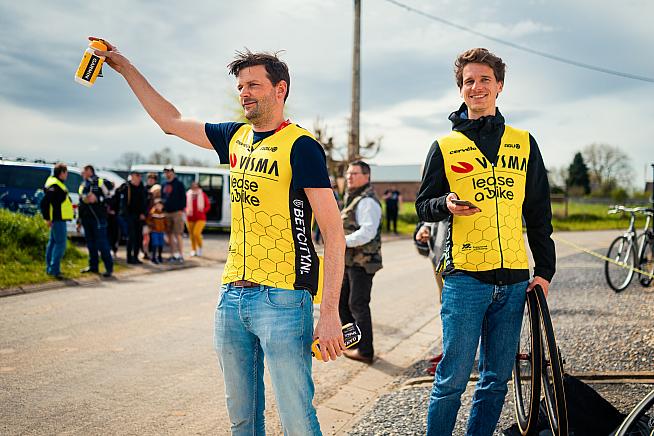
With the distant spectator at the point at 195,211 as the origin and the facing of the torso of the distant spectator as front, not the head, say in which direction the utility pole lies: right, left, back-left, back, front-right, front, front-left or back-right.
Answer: back-left

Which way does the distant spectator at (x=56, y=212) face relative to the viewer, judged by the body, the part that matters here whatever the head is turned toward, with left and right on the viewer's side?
facing to the right of the viewer

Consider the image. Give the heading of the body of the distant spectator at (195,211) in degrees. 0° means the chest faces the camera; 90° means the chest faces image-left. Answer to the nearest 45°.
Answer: approximately 0°

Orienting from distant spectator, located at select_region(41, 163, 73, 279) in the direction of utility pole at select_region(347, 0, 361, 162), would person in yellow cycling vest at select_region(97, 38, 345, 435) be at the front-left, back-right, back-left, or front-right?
back-right

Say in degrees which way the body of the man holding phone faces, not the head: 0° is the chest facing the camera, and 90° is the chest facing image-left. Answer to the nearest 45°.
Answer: approximately 0°
